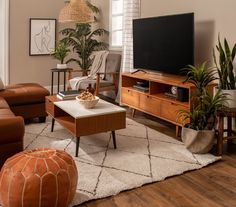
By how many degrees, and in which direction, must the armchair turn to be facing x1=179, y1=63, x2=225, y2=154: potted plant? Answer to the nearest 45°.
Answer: approximately 45° to its left

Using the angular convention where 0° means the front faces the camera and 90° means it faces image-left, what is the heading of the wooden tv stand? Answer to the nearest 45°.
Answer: approximately 45°

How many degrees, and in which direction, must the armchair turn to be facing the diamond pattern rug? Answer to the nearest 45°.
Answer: approximately 45° to its left

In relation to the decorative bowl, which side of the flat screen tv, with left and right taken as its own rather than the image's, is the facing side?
front

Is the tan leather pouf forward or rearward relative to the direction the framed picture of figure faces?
forward

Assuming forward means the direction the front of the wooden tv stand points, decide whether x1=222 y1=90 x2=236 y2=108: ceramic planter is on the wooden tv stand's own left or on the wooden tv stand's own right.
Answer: on the wooden tv stand's own left

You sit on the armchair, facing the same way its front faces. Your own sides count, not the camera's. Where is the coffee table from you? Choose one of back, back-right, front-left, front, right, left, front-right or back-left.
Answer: front-left

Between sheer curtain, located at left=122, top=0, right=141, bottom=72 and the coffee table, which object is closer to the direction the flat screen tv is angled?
the coffee table

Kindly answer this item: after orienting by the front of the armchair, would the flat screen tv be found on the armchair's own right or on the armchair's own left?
on the armchair's own left

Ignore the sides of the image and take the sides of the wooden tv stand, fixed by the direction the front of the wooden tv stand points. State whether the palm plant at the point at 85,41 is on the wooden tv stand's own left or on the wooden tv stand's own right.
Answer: on the wooden tv stand's own right

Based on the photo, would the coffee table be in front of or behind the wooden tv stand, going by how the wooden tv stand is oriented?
in front

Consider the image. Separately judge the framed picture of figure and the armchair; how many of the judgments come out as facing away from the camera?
0

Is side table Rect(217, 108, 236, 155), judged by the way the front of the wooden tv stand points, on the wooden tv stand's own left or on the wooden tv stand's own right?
on the wooden tv stand's own left
